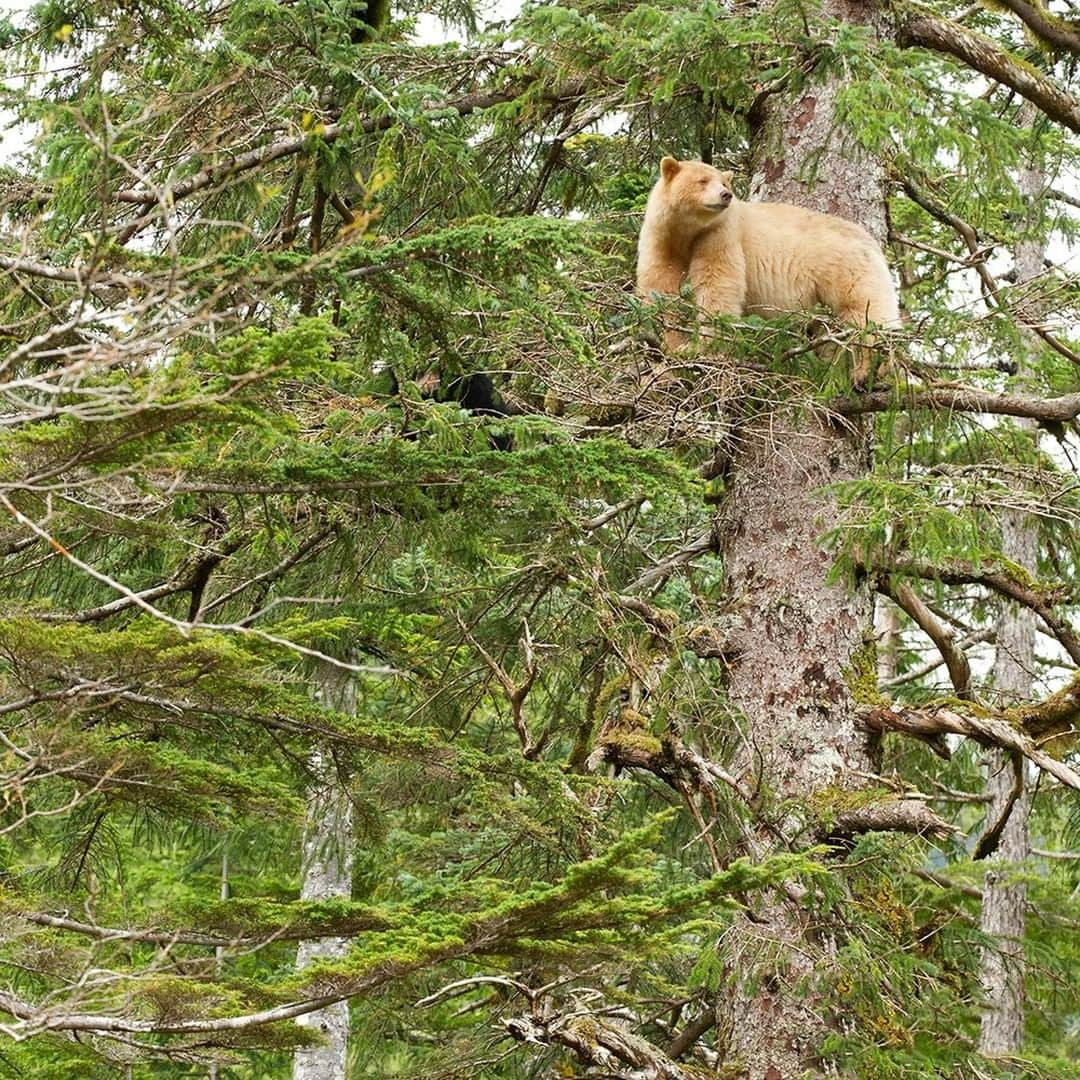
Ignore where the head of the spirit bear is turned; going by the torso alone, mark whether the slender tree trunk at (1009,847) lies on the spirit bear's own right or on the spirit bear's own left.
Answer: on the spirit bear's own right

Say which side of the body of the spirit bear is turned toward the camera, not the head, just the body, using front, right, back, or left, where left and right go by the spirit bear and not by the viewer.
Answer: left

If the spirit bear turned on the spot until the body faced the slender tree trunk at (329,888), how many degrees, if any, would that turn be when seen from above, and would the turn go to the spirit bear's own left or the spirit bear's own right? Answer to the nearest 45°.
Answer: approximately 45° to the spirit bear's own right
